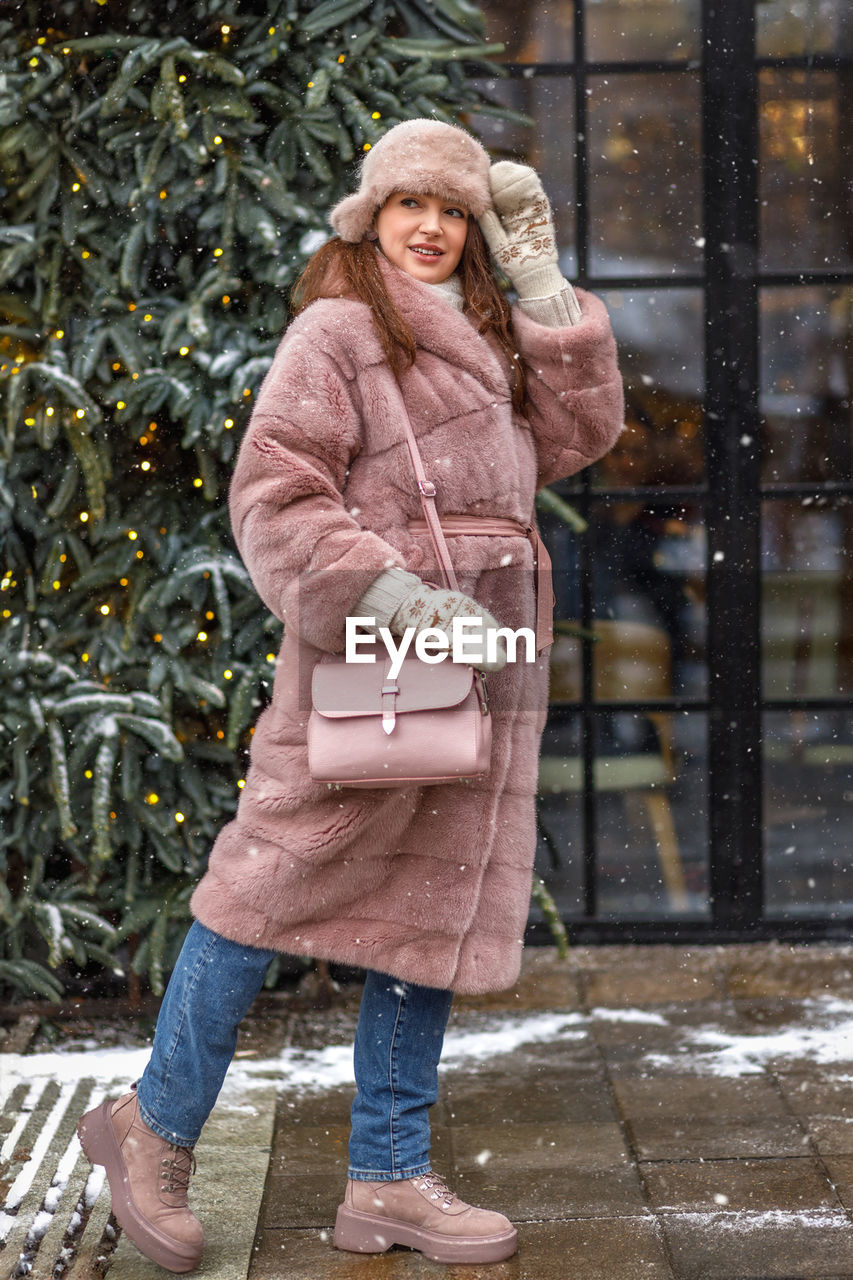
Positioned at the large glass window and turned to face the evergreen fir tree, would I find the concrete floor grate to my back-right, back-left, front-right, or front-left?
front-left

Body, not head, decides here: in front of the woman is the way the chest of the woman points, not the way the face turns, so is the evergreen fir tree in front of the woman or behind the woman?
behind

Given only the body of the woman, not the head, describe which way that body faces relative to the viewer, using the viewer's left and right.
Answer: facing the viewer and to the right of the viewer

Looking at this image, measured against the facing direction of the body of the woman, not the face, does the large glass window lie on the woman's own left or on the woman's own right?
on the woman's own left

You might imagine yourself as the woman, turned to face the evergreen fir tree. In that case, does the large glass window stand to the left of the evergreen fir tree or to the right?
right
